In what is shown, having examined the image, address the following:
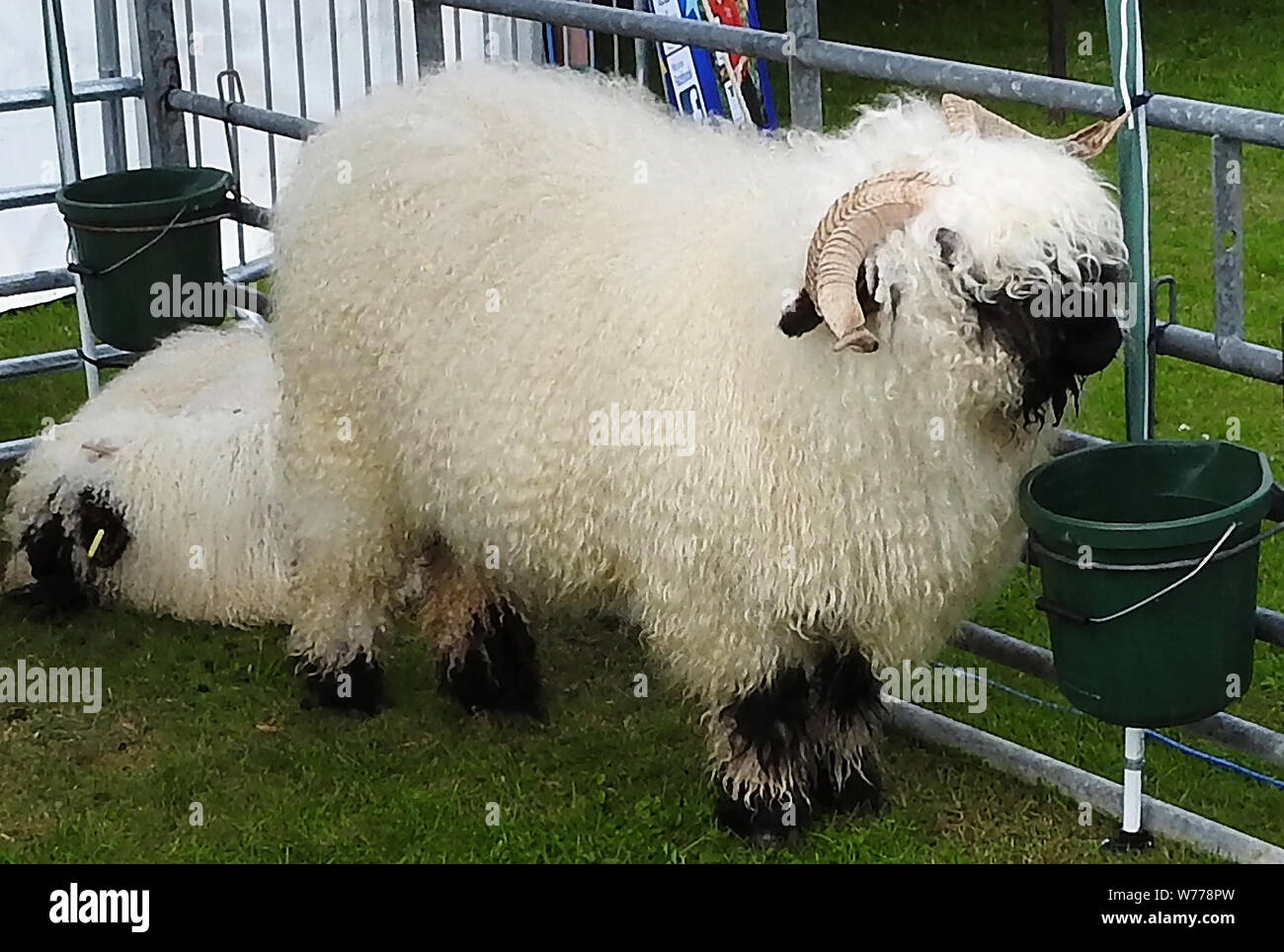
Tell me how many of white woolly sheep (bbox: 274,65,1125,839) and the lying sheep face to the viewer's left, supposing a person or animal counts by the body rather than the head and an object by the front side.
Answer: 1

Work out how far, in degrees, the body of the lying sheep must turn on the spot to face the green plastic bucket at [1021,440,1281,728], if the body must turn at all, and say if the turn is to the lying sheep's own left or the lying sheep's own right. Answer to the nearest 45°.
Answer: approximately 135° to the lying sheep's own left

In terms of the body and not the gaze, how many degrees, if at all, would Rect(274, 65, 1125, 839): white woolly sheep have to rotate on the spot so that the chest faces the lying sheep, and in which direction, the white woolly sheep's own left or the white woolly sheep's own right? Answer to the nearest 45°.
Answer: approximately 180°

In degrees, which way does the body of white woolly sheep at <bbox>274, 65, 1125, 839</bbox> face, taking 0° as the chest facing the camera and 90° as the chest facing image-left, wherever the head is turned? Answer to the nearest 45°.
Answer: approximately 315°

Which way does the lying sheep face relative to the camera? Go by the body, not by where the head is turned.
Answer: to the viewer's left

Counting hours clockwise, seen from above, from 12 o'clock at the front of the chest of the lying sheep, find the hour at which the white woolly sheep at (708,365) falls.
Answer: The white woolly sheep is roughly at 8 o'clock from the lying sheep.

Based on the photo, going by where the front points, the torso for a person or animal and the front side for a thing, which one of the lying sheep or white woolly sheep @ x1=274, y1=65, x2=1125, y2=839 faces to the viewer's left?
the lying sheep
